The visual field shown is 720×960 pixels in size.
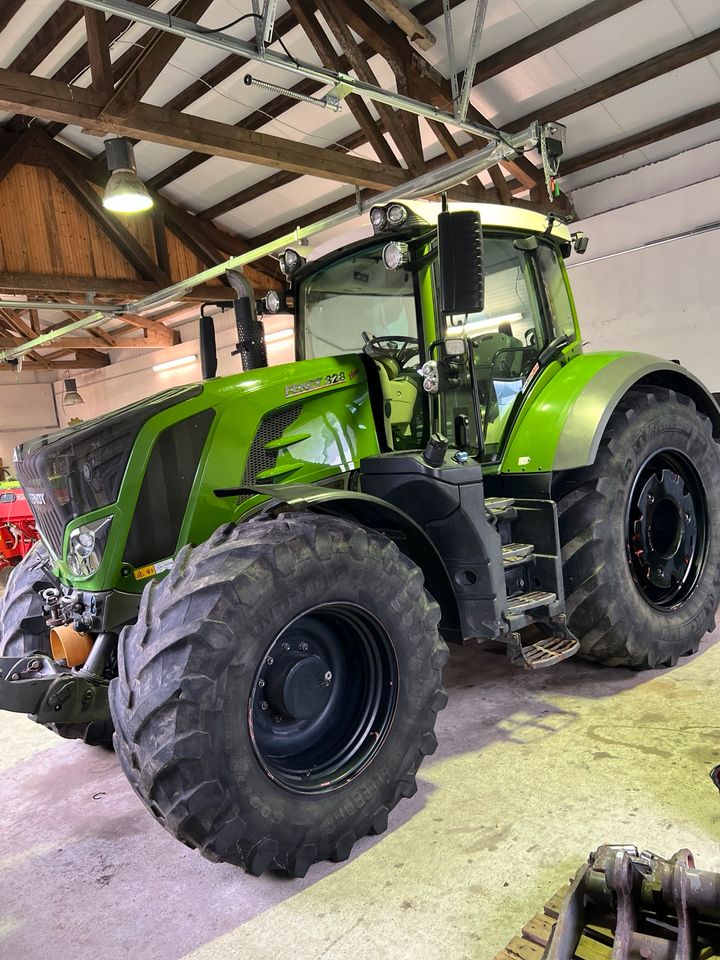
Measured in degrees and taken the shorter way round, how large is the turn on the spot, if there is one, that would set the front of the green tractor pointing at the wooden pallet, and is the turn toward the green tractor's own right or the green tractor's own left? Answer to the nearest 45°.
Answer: approximately 45° to the green tractor's own left

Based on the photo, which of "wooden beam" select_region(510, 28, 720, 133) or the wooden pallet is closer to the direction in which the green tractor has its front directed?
the wooden pallet

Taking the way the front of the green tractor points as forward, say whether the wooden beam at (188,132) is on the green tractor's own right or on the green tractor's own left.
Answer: on the green tractor's own right

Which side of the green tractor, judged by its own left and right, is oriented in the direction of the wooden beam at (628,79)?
back

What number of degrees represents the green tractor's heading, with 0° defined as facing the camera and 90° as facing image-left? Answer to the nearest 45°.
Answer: approximately 45°
